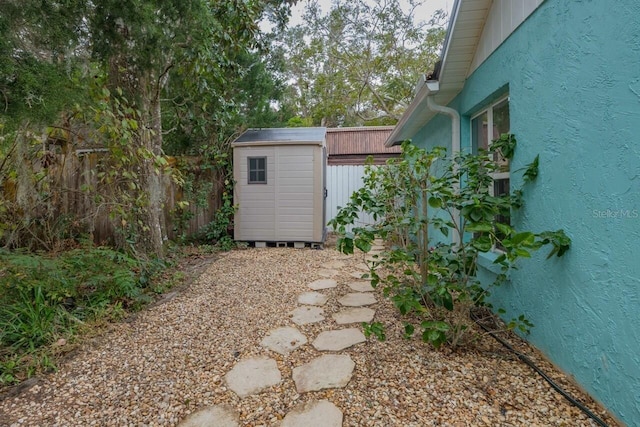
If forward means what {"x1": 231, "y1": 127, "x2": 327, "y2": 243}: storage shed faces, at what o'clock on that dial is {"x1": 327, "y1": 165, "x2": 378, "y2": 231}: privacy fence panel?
The privacy fence panel is roughly at 10 o'clock from the storage shed.
